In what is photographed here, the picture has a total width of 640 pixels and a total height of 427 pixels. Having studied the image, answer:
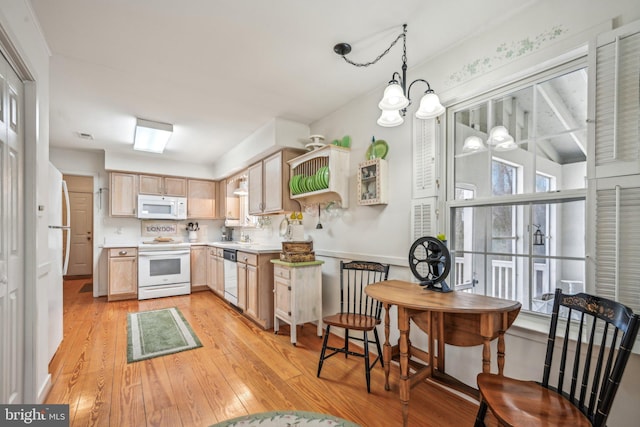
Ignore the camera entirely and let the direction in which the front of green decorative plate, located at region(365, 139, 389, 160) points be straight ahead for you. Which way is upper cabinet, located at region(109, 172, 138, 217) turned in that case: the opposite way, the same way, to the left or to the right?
to the left

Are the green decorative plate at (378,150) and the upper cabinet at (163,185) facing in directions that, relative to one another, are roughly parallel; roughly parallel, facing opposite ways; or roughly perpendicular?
roughly perpendicular

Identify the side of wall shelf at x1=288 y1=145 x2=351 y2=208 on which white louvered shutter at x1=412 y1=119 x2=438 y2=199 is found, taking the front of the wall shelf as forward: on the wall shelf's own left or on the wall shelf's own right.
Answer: on the wall shelf's own left

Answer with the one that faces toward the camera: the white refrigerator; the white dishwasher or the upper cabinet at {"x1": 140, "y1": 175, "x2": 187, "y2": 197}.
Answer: the upper cabinet

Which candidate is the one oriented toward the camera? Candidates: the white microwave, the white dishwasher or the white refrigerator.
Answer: the white microwave

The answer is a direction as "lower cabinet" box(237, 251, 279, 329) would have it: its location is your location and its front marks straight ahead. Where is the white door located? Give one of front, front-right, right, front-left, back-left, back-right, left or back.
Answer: front

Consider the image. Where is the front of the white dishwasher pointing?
to the viewer's left

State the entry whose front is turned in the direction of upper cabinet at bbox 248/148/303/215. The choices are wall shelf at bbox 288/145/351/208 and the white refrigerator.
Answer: the white refrigerator

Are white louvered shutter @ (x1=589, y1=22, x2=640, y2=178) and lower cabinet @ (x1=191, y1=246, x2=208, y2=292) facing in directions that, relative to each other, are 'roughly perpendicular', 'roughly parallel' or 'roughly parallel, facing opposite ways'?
roughly perpendicular

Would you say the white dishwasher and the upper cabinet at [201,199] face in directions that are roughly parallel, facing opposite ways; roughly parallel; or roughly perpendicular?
roughly perpendicular

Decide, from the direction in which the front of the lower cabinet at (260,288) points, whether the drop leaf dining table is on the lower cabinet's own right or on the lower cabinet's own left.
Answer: on the lower cabinet's own left

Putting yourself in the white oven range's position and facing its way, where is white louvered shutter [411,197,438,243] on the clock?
The white louvered shutter is roughly at 11 o'clock from the white oven range.

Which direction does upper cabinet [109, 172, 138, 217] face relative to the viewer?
toward the camera

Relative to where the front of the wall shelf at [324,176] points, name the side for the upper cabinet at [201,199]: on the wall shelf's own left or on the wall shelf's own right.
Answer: on the wall shelf's own right

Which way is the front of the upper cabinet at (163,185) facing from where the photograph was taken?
facing the viewer

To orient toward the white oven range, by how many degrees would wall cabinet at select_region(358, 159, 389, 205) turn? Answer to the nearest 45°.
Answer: approximately 90° to its right
